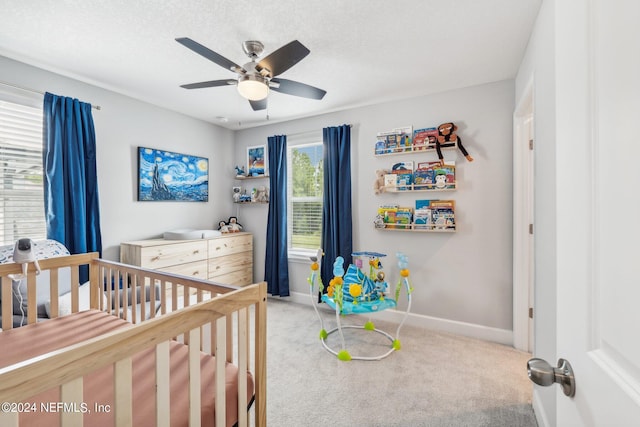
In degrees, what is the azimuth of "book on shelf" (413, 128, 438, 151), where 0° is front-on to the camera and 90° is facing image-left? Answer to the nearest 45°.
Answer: approximately 0°

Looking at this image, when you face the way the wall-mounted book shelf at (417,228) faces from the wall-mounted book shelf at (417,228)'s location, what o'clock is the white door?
The white door is roughly at 12 o'clock from the wall-mounted book shelf.

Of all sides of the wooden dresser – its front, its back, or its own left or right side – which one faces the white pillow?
right

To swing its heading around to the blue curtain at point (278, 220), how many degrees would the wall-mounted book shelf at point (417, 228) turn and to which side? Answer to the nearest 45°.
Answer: approximately 90° to its right

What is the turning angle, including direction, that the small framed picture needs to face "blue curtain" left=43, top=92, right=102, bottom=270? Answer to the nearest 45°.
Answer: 0° — it already faces it

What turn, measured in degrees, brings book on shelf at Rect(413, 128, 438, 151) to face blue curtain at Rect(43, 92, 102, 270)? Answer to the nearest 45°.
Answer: approximately 45° to its right

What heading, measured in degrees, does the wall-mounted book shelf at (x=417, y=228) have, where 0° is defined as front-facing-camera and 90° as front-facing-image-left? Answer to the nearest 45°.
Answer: approximately 0°

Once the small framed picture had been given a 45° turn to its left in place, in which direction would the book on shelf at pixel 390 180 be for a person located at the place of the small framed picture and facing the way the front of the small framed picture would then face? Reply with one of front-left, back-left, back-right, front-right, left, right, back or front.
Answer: front-left
